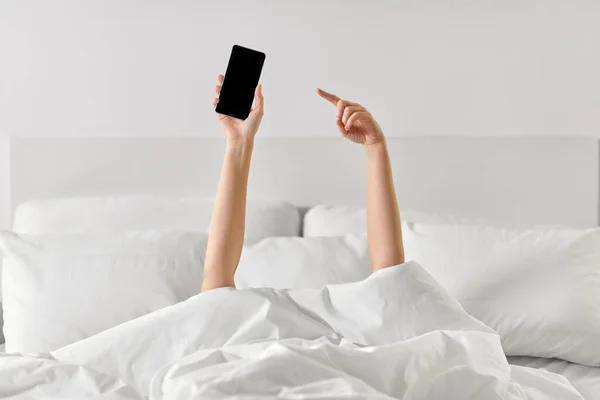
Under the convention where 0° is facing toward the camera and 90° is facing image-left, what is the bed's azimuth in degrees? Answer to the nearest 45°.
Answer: approximately 0°
